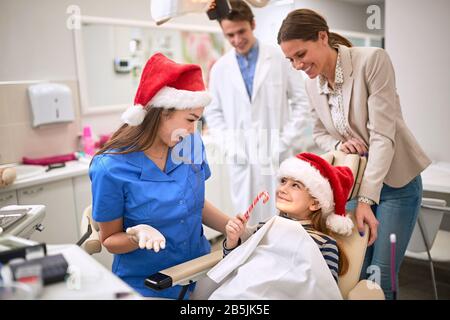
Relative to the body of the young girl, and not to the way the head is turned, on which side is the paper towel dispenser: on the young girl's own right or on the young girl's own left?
on the young girl's own right

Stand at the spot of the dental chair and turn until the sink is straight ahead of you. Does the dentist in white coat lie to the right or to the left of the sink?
right

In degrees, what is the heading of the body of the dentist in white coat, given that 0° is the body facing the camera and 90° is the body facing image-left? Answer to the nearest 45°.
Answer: approximately 0°

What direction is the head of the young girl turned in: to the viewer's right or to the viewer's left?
to the viewer's left

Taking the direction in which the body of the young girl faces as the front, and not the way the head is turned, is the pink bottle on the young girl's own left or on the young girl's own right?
on the young girl's own right

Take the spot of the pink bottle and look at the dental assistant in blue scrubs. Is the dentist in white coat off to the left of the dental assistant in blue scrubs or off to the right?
left

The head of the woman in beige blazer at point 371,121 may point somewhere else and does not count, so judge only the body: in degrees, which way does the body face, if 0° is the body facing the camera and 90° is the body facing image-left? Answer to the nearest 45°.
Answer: approximately 45°

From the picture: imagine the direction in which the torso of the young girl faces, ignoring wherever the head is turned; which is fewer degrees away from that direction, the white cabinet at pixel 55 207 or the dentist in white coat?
the white cabinet
